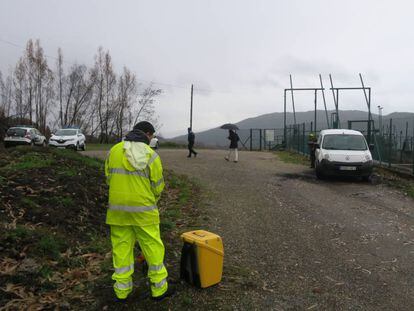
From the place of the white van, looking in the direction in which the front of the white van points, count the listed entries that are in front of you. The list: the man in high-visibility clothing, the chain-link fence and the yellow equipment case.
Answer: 2

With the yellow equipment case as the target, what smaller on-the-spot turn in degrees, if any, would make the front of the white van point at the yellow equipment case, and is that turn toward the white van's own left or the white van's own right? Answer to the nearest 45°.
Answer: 0° — it already faces it

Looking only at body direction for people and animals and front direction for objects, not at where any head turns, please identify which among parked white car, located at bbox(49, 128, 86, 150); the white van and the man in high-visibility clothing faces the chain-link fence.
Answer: the man in high-visibility clothing

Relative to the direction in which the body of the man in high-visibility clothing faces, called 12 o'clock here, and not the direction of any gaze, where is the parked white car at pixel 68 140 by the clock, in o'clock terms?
The parked white car is roughly at 10 o'clock from the man in high-visibility clothing.

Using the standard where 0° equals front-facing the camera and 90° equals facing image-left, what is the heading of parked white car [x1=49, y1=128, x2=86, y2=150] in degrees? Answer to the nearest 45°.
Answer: approximately 45°

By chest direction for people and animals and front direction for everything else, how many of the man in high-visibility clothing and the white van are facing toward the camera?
1

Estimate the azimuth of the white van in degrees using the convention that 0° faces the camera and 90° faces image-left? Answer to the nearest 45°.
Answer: approximately 0°

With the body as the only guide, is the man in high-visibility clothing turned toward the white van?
yes

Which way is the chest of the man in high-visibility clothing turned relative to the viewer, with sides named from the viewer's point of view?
facing away from the viewer and to the right of the viewer

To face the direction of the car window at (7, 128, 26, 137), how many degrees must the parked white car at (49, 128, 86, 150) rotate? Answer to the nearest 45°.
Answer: approximately 45° to its right

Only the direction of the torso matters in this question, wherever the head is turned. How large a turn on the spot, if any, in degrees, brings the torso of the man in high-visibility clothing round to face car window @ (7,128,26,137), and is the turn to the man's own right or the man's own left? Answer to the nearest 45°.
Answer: approximately 45° to the man's own left
